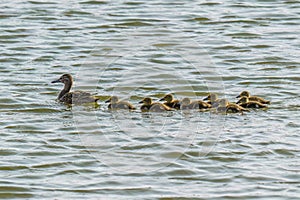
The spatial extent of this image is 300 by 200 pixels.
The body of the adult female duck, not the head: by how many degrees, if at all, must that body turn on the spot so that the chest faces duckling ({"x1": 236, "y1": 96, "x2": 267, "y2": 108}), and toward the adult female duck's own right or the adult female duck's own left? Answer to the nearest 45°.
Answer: approximately 180°

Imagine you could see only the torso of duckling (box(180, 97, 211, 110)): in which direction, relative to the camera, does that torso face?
to the viewer's left

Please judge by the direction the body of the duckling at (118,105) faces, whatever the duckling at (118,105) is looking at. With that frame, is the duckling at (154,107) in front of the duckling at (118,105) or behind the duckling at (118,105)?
behind

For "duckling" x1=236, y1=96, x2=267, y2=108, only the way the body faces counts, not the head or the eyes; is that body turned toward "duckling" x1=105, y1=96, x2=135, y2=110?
yes

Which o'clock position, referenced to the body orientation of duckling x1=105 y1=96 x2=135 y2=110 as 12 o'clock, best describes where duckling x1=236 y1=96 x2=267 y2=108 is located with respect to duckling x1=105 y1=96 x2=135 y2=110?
duckling x1=236 y1=96 x2=267 y2=108 is roughly at 6 o'clock from duckling x1=105 y1=96 x2=135 y2=110.

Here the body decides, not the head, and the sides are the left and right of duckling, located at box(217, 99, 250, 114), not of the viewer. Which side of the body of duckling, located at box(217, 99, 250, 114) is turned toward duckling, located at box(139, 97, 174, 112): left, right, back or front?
front

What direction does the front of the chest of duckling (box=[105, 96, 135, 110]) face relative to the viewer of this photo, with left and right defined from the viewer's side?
facing to the left of the viewer

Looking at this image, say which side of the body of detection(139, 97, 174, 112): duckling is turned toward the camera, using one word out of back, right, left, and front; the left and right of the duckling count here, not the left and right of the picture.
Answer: left

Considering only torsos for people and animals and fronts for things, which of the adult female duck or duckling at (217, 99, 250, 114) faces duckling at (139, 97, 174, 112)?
duckling at (217, 99, 250, 114)

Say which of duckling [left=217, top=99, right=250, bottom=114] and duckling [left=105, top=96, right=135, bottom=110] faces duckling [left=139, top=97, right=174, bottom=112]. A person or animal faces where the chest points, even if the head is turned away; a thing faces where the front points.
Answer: duckling [left=217, top=99, right=250, bottom=114]

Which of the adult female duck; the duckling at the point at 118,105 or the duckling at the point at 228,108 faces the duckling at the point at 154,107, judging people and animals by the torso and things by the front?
the duckling at the point at 228,108
